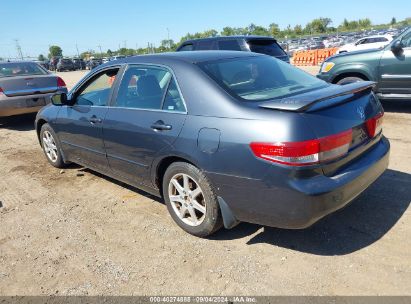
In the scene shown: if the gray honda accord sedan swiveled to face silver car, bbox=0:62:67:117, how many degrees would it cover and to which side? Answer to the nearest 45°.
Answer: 0° — it already faces it

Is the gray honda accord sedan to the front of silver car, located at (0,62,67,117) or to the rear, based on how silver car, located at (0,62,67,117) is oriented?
to the rear

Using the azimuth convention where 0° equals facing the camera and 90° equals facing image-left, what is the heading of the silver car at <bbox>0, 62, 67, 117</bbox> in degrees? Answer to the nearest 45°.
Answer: approximately 180°

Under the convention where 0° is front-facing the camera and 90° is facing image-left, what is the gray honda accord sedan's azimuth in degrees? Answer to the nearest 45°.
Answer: approximately 135°
